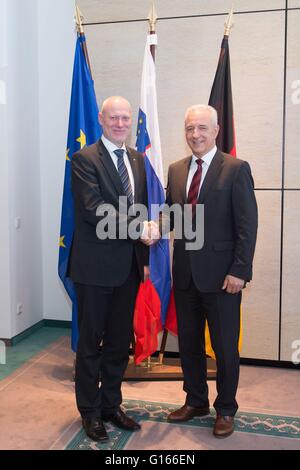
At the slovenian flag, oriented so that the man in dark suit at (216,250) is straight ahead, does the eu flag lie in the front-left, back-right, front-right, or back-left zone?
back-right

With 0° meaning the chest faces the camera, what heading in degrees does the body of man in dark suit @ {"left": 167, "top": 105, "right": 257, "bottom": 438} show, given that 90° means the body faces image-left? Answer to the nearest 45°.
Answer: approximately 45°

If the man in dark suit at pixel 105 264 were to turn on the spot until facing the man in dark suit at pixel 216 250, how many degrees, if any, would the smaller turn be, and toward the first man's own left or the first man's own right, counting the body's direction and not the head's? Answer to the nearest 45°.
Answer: approximately 45° to the first man's own left

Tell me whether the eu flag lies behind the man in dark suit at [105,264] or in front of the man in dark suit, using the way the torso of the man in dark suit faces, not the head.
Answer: behind

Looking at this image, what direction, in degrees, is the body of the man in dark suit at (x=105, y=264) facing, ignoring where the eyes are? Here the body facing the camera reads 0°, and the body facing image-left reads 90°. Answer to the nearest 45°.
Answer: approximately 315°

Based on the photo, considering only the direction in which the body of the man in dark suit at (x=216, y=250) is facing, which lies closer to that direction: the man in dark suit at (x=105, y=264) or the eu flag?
the man in dark suit

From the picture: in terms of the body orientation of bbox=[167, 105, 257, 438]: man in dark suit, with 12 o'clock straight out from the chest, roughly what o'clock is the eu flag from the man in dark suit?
The eu flag is roughly at 3 o'clock from the man in dark suit.

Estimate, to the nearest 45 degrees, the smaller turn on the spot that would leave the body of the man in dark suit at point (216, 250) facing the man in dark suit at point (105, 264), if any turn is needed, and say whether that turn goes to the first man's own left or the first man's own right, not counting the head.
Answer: approximately 45° to the first man's own right

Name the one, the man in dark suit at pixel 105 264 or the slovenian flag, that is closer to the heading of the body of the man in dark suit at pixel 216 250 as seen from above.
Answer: the man in dark suit
